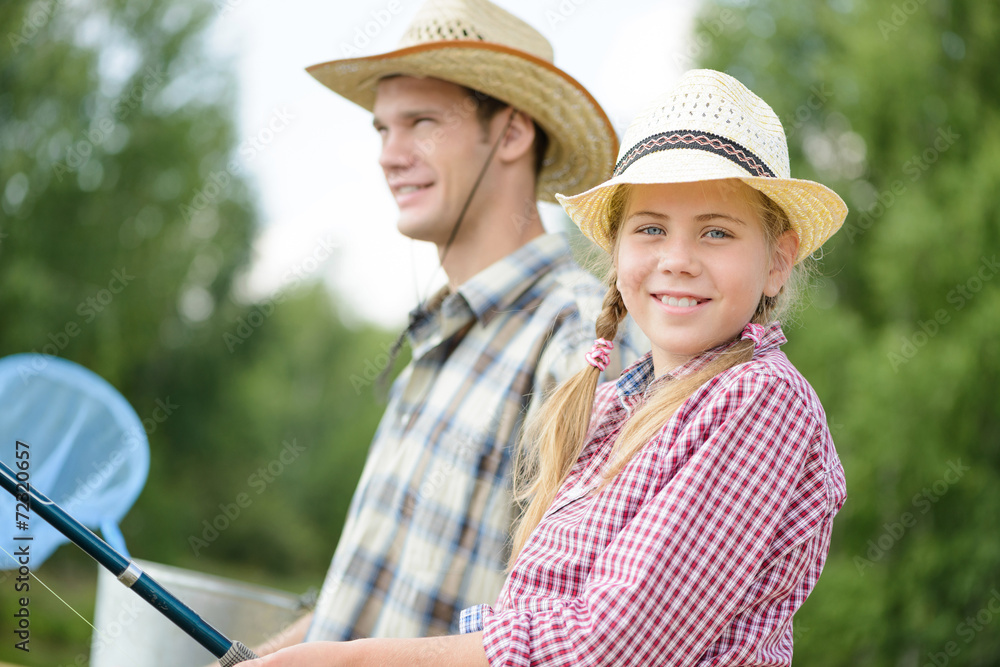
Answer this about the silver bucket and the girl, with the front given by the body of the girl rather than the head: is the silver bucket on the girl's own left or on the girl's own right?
on the girl's own right

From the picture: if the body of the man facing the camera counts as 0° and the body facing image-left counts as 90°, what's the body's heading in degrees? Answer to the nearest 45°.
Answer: approximately 45°

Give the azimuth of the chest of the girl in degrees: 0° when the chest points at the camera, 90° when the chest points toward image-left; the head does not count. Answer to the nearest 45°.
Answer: approximately 45°
